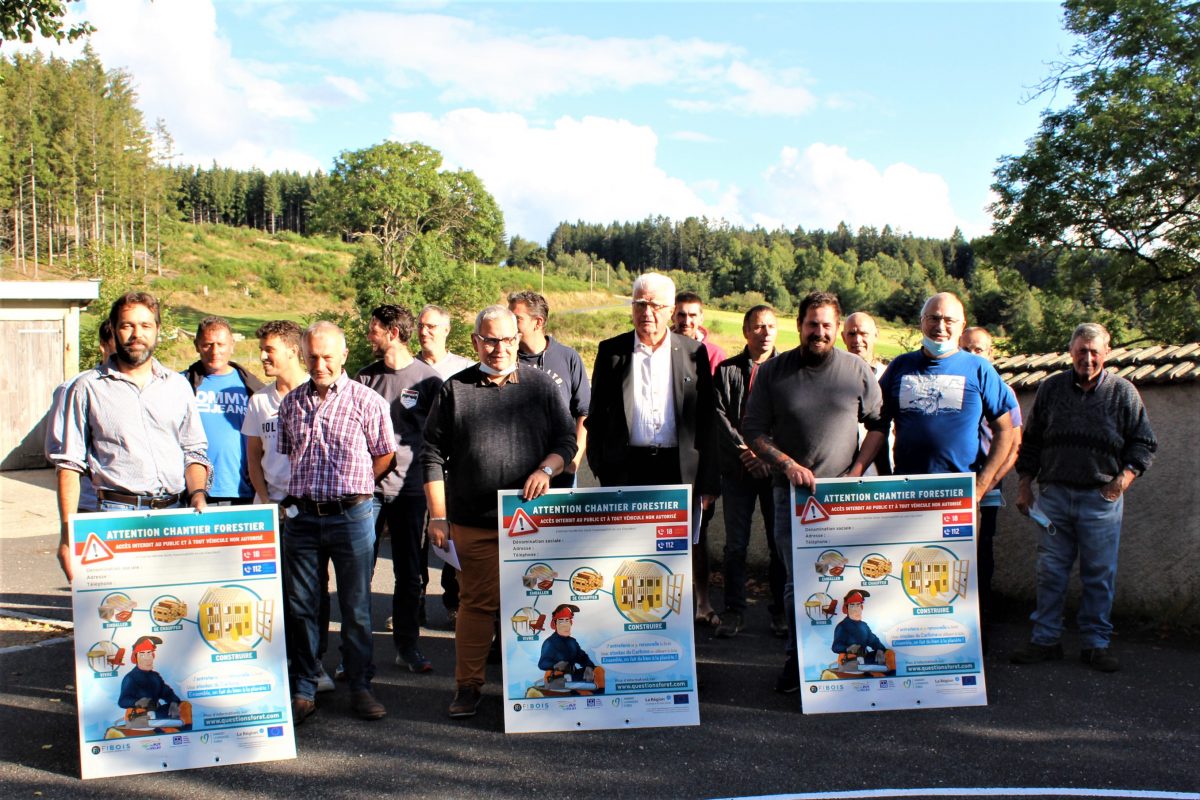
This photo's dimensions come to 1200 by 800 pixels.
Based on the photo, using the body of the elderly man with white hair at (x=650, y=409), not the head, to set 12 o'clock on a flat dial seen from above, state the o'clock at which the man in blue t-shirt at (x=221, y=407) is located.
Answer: The man in blue t-shirt is roughly at 3 o'clock from the elderly man with white hair.

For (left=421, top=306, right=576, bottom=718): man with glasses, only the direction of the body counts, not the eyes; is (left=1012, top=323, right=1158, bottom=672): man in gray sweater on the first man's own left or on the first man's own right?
on the first man's own left

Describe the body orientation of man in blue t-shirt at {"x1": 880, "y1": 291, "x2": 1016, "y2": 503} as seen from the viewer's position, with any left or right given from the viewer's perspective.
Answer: facing the viewer

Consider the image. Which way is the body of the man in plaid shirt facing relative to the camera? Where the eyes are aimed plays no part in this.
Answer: toward the camera

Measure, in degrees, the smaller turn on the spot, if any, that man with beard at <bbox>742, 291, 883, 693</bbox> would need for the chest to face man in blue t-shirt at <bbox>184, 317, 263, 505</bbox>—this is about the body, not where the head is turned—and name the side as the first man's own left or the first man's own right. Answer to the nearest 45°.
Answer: approximately 90° to the first man's own right

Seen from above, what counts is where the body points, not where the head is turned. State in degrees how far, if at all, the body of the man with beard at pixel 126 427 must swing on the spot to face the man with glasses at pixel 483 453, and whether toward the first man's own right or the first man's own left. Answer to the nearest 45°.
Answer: approximately 90° to the first man's own left

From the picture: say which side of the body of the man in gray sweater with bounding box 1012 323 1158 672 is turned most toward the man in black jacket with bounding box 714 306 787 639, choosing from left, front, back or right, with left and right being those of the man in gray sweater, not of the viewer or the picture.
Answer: right

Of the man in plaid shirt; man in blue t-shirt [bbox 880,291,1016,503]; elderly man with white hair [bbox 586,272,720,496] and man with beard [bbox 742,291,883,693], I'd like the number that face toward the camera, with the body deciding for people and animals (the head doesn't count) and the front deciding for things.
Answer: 4

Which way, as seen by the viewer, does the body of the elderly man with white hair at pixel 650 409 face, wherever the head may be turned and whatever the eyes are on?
toward the camera

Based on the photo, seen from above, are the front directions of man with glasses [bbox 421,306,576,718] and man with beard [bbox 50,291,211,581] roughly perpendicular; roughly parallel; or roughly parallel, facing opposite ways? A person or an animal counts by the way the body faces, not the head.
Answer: roughly parallel

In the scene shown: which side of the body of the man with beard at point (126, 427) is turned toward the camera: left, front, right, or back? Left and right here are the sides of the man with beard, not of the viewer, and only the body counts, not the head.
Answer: front
